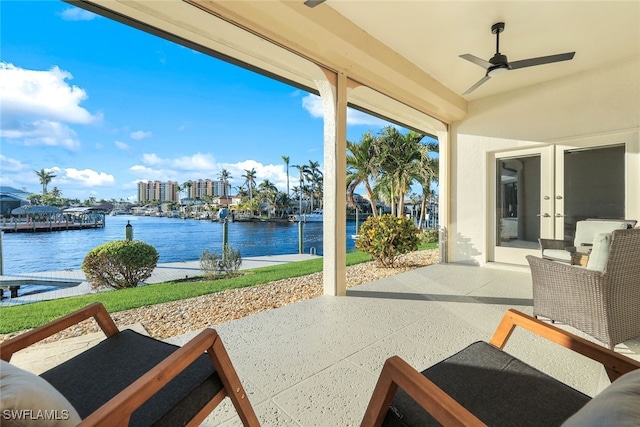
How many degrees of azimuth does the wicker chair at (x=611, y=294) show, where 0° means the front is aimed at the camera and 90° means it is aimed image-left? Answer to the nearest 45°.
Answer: approximately 135°

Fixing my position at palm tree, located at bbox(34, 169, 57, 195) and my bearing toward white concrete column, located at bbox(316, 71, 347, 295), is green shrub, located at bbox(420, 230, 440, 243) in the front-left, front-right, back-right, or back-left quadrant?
front-left

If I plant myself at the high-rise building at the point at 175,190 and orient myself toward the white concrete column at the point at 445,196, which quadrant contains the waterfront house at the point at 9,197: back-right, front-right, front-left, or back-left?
front-right

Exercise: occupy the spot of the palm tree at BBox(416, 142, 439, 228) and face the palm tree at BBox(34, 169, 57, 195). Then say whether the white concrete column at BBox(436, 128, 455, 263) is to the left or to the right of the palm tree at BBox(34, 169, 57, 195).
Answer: left

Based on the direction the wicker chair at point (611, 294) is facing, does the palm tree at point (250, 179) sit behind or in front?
in front
